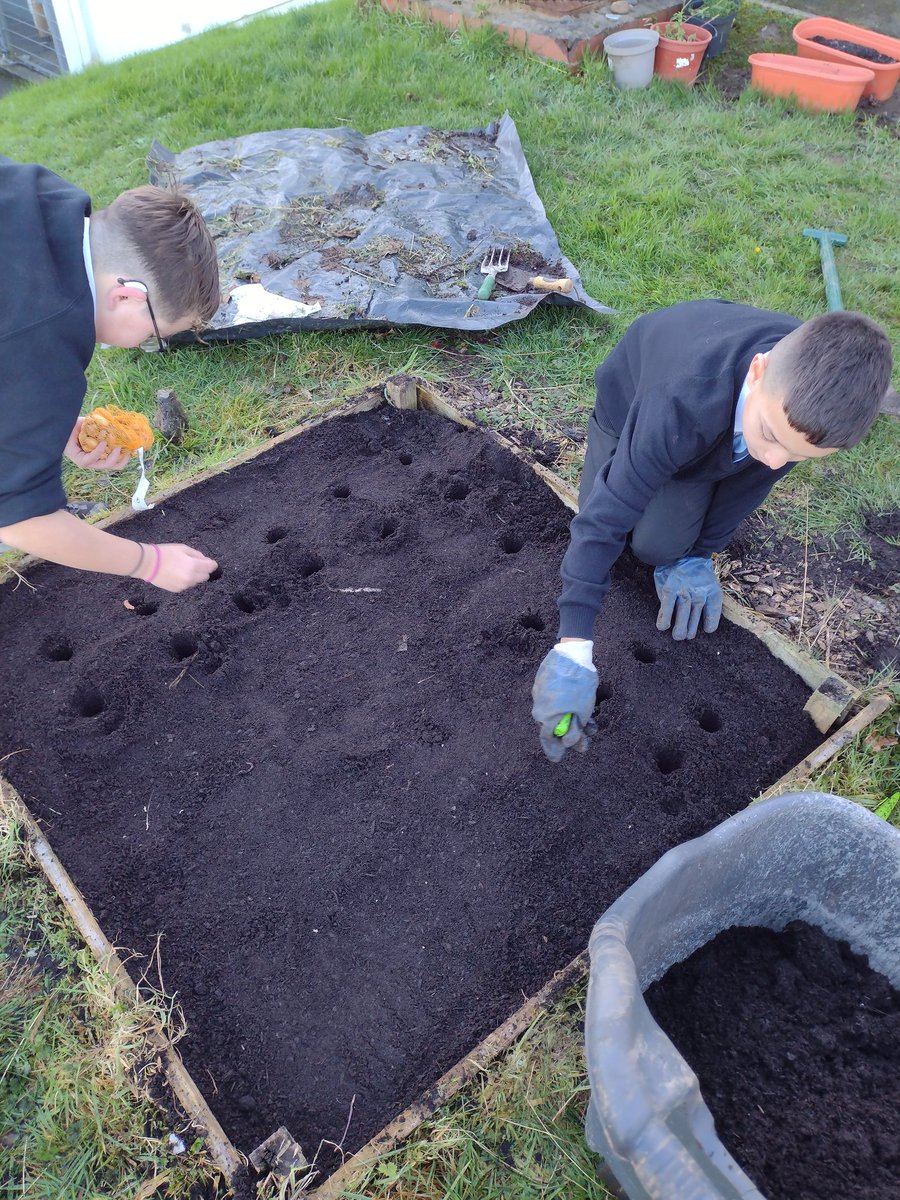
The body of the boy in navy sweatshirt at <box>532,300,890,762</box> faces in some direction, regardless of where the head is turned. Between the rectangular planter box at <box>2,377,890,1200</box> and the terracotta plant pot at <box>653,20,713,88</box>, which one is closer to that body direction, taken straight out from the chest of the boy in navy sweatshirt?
the rectangular planter box

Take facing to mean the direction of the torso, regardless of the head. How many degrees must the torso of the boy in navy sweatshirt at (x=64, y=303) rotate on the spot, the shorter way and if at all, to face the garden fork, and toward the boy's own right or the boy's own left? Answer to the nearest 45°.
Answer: approximately 45° to the boy's own left

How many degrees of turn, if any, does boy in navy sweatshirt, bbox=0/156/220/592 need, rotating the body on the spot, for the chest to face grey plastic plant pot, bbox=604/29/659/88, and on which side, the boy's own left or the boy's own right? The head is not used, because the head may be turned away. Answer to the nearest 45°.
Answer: approximately 45° to the boy's own left

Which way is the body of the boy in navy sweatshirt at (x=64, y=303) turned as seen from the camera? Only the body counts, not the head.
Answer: to the viewer's right

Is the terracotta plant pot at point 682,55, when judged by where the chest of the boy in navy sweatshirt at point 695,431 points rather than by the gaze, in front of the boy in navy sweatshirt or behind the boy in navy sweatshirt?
behind
